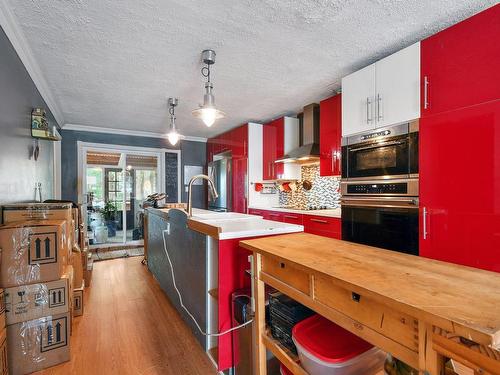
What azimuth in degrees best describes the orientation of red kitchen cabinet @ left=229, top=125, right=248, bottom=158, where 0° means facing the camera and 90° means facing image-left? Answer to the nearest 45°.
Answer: approximately 45°

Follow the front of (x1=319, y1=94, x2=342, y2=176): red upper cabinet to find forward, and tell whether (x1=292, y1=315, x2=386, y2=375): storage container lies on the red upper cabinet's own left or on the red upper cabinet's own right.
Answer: on the red upper cabinet's own left

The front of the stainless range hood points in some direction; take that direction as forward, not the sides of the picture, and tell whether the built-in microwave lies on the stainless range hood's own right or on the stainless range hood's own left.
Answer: on the stainless range hood's own left

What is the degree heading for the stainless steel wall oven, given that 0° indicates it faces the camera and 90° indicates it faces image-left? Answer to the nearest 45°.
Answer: approximately 45°

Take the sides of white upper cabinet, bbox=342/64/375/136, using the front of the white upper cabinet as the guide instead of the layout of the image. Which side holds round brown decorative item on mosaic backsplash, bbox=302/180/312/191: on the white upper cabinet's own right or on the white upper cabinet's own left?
on the white upper cabinet's own right

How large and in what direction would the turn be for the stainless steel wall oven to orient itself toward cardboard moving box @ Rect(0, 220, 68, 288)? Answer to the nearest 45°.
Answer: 0° — it already faces it

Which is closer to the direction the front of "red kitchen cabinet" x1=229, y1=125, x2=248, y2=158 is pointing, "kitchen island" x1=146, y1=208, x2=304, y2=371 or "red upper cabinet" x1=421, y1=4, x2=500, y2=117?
the kitchen island
